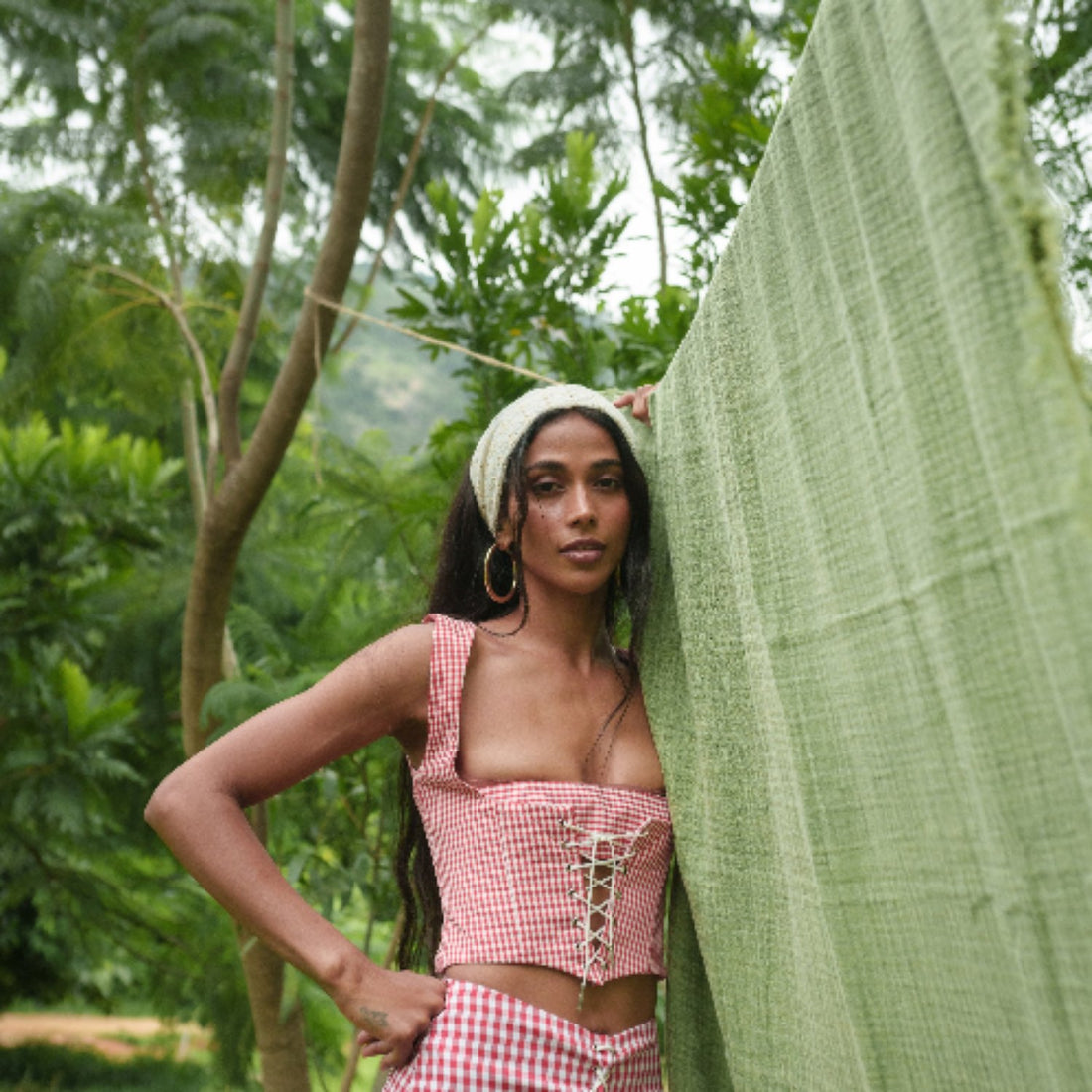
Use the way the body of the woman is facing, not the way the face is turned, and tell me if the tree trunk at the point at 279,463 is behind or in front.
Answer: behind

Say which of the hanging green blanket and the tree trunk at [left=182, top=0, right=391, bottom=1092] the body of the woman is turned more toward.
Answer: the hanging green blanket

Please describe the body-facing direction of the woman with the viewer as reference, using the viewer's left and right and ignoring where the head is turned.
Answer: facing the viewer and to the right of the viewer
